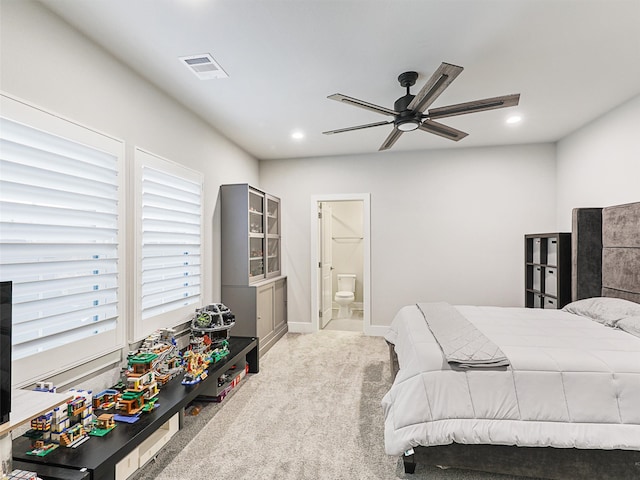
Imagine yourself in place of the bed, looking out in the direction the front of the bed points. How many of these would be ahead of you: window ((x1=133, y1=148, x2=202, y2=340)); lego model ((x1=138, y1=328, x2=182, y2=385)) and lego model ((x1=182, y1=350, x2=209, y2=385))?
3

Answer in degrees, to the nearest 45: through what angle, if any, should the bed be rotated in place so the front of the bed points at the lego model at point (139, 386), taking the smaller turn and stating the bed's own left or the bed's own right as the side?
0° — it already faces it

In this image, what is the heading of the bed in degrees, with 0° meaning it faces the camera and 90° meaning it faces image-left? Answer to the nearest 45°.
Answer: approximately 90°

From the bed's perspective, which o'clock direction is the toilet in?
The toilet is roughly at 2 o'clock from the bed.

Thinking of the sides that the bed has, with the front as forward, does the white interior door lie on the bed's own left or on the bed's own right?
on the bed's own right

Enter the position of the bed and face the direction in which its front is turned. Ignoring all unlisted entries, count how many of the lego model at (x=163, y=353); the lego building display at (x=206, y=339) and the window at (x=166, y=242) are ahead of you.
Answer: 3

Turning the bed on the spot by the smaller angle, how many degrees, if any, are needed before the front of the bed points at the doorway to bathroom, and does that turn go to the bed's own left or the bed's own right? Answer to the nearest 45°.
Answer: approximately 45° to the bed's own right

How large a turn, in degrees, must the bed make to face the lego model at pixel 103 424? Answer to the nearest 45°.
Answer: approximately 45° to its left

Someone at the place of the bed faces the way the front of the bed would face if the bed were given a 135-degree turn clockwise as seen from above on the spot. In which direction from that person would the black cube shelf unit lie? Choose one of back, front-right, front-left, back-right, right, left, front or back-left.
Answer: front-left

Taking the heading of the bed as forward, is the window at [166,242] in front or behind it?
in front
